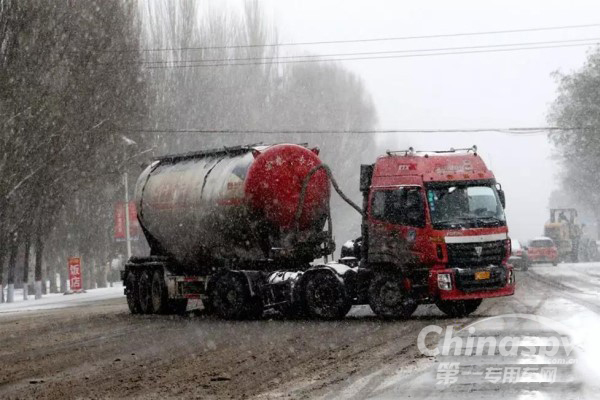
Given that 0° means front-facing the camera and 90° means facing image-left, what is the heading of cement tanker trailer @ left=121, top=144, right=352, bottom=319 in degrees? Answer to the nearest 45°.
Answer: approximately 315°
